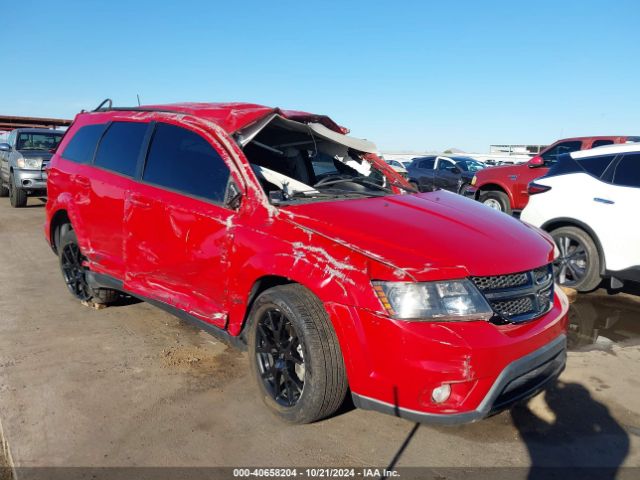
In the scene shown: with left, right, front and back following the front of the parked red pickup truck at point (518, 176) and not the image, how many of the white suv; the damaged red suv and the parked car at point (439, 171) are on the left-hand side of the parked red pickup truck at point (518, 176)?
2

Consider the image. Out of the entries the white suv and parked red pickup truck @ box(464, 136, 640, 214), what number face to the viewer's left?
1

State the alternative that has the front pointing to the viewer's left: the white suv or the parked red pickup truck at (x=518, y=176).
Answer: the parked red pickup truck

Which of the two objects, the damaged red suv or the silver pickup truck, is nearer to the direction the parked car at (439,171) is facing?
the damaged red suv

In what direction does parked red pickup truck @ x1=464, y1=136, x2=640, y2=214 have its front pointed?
to the viewer's left

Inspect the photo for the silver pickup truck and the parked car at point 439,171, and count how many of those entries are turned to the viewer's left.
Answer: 0

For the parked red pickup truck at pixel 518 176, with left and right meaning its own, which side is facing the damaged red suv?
left

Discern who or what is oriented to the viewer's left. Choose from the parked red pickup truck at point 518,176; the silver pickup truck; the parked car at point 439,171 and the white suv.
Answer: the parked red pickup truck at point 518,176

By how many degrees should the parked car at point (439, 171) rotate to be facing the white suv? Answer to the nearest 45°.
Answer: approximately 45° to its right

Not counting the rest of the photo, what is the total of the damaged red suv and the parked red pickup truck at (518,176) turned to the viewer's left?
1

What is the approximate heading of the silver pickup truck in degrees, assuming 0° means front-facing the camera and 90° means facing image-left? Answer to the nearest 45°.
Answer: approximately 315°
